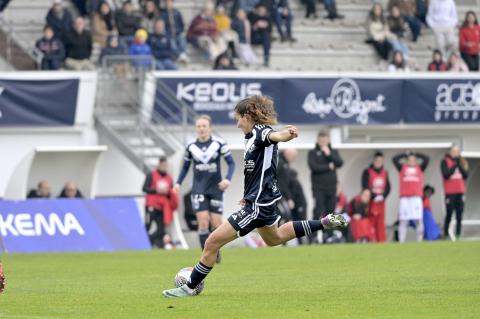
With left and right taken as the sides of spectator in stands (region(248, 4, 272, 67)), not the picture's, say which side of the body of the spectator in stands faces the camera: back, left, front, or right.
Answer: front

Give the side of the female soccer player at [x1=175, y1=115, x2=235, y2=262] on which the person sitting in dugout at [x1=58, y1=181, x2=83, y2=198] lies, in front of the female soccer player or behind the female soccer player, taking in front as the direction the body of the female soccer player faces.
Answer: behind

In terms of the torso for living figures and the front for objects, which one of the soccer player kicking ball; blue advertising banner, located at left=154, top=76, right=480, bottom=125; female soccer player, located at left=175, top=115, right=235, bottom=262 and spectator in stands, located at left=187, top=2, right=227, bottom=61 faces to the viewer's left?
the soccer player kicking ball

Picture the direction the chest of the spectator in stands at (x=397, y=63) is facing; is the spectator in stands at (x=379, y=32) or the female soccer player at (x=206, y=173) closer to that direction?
the female soccer player

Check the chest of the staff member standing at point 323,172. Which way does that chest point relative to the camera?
toward the camera

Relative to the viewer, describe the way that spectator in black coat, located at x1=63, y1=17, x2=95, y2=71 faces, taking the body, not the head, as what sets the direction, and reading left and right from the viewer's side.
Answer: facing the viewer

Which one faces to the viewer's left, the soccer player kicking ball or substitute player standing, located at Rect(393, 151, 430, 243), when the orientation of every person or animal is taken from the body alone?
the soccer player kicking ball

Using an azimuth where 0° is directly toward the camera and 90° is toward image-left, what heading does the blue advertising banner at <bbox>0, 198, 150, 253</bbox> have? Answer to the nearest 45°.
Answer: approximately 0°

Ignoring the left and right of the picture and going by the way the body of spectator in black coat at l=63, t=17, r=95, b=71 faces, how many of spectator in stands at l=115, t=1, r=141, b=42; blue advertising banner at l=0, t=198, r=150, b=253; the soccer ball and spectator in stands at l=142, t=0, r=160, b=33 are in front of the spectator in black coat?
2
